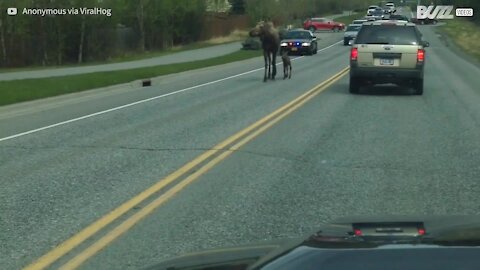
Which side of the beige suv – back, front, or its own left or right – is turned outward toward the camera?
back

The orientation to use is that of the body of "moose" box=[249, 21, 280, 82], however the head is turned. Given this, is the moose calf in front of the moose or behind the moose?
behind

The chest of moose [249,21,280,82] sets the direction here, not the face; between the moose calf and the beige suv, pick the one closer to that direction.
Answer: the beige suv

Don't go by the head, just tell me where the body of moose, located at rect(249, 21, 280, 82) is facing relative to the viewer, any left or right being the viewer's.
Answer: facing the viewer and to the left of the viewer

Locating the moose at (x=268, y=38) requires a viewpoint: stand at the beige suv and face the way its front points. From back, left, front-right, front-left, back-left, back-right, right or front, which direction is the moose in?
front-left

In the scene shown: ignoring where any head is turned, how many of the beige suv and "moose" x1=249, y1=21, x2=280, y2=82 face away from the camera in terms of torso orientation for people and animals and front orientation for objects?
1

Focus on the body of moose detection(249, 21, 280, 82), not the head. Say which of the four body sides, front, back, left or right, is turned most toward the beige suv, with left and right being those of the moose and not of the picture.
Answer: left
